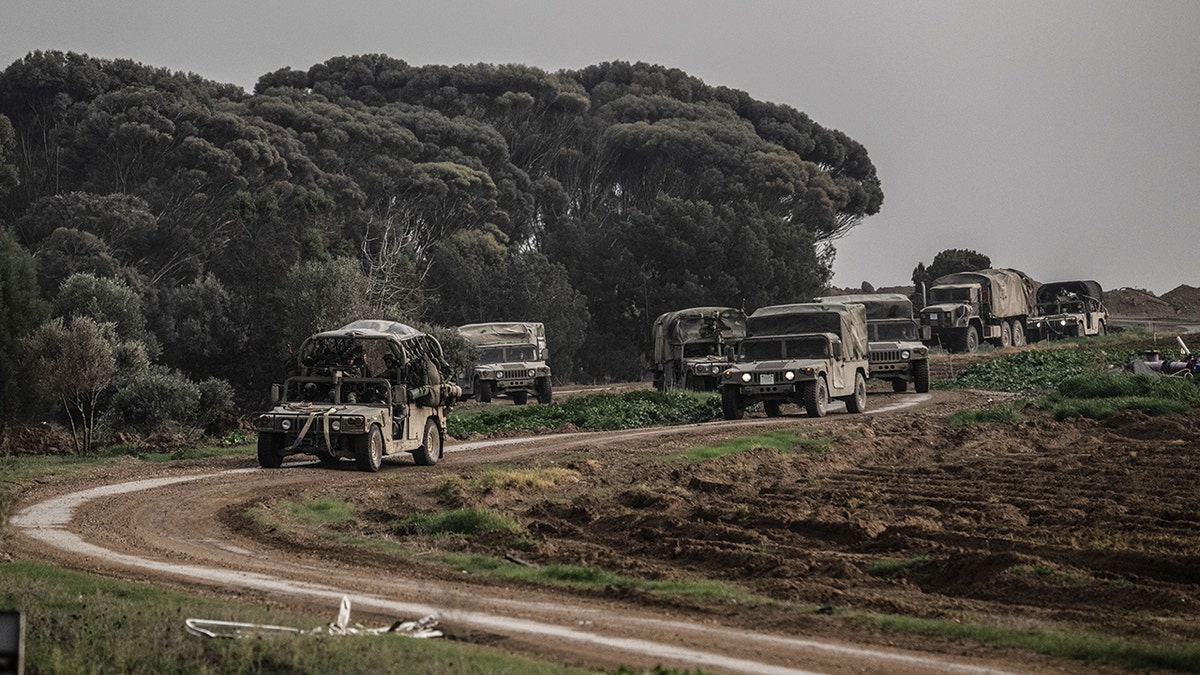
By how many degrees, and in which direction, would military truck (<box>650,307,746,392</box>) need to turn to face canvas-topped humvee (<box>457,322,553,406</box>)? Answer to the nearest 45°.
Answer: approximately 135° to its right

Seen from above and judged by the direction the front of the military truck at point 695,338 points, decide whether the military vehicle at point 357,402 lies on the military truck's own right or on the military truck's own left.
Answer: on the military truck's own right

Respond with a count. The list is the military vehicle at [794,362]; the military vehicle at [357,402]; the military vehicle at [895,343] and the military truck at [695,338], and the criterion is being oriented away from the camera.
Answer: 0

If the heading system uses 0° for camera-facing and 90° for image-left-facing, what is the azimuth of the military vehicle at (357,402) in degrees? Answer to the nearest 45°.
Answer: approximately 45°

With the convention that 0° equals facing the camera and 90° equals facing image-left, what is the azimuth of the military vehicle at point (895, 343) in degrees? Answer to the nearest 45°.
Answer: approximately 315°

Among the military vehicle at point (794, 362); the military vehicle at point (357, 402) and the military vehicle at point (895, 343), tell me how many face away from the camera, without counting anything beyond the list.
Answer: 0

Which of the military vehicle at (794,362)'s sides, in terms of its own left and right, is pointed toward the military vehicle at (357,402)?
front

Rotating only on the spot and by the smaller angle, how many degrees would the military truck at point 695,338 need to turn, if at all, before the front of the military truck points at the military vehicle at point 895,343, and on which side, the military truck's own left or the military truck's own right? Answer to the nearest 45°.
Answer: approximately 45° to the military truck's own left

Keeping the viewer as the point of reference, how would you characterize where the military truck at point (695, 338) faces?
facing the viewer and to the right of the viewer
